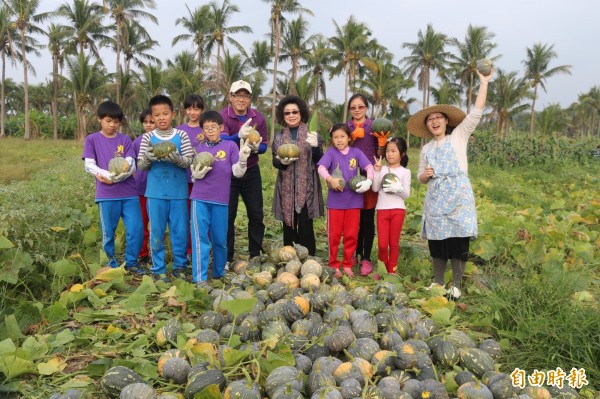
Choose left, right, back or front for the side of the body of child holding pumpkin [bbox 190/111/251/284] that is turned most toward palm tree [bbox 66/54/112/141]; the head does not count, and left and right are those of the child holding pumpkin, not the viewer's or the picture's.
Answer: back

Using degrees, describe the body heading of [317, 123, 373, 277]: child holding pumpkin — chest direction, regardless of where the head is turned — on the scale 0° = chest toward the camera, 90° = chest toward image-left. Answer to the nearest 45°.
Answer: approximately 0°

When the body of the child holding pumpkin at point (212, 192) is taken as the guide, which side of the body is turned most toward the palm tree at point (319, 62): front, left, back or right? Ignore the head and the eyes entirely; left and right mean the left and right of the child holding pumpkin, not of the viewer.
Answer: back

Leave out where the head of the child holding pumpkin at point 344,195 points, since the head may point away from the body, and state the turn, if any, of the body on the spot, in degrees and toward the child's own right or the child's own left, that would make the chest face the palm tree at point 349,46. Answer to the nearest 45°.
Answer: approximately 180°

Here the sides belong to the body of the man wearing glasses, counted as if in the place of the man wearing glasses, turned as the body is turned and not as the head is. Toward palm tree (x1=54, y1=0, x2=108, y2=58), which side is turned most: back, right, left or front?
back

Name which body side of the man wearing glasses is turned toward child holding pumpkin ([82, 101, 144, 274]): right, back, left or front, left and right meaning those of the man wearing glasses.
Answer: right

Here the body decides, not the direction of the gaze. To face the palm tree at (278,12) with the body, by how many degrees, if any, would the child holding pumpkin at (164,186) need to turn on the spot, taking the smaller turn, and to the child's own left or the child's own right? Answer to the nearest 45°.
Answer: approximately 180°
